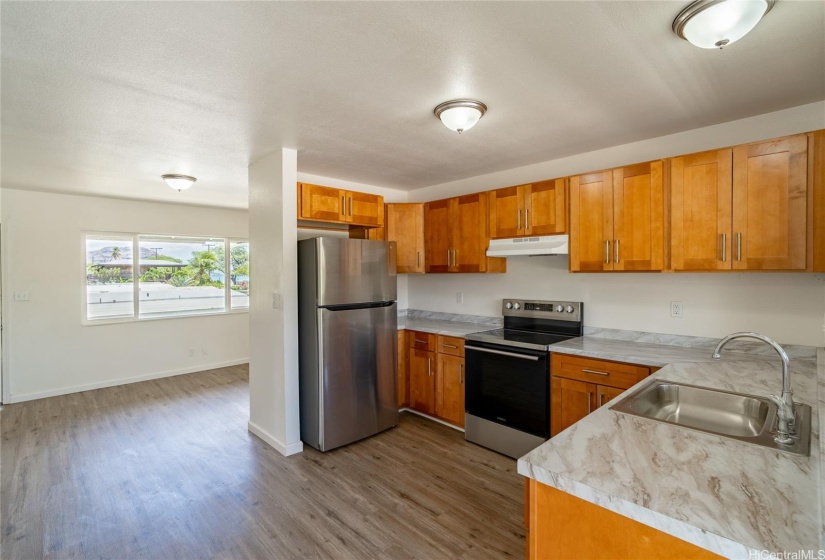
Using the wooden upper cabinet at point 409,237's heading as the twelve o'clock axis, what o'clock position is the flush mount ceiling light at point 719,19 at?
The flush mount ceiling light is roughly at 11 o'clock from the wooden upper cabinet.

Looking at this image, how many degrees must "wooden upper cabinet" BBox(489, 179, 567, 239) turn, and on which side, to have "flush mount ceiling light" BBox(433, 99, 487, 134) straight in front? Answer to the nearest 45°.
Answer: approximately 45° to its left

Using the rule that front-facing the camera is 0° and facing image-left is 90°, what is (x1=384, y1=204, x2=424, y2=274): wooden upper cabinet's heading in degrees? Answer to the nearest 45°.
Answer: approximately 0°

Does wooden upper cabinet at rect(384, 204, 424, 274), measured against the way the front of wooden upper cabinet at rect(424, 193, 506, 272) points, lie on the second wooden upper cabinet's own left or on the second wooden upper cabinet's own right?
on the second wooden upper cabinet's own right

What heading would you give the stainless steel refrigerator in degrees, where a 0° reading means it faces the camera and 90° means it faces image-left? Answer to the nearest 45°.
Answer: approximately 315°

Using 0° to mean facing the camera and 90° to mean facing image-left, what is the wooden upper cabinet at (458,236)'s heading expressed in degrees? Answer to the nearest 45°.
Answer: approximately 45°

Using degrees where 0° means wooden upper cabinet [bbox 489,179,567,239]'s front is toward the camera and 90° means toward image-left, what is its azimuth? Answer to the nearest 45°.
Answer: approximately 45°
